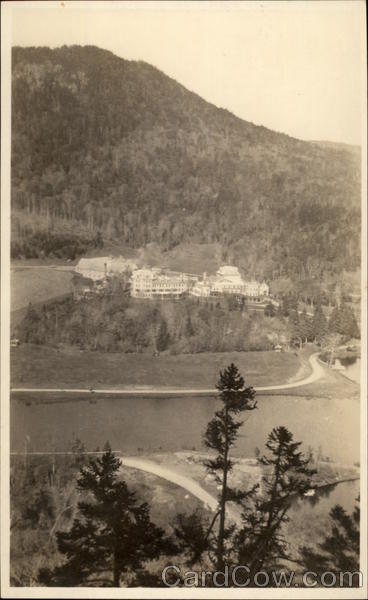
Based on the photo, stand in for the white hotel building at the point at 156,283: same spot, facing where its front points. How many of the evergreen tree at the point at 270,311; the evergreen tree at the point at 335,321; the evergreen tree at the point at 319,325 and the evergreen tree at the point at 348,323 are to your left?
4

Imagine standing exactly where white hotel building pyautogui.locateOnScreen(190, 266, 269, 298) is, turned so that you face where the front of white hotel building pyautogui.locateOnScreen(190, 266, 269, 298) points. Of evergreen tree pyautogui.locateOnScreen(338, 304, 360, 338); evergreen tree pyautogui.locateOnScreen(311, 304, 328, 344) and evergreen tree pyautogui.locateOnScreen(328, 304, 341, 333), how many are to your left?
3

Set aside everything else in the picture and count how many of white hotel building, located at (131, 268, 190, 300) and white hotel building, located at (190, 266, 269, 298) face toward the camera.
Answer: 2

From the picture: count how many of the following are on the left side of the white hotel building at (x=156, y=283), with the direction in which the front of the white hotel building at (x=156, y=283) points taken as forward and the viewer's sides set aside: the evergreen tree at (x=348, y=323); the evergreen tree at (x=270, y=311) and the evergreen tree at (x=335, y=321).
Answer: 3

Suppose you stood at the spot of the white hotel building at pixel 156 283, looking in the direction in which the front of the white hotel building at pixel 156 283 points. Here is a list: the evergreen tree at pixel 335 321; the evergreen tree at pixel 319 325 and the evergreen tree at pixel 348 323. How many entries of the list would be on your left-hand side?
3

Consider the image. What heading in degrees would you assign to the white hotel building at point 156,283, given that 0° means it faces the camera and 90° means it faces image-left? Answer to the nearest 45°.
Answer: approximately 0°
